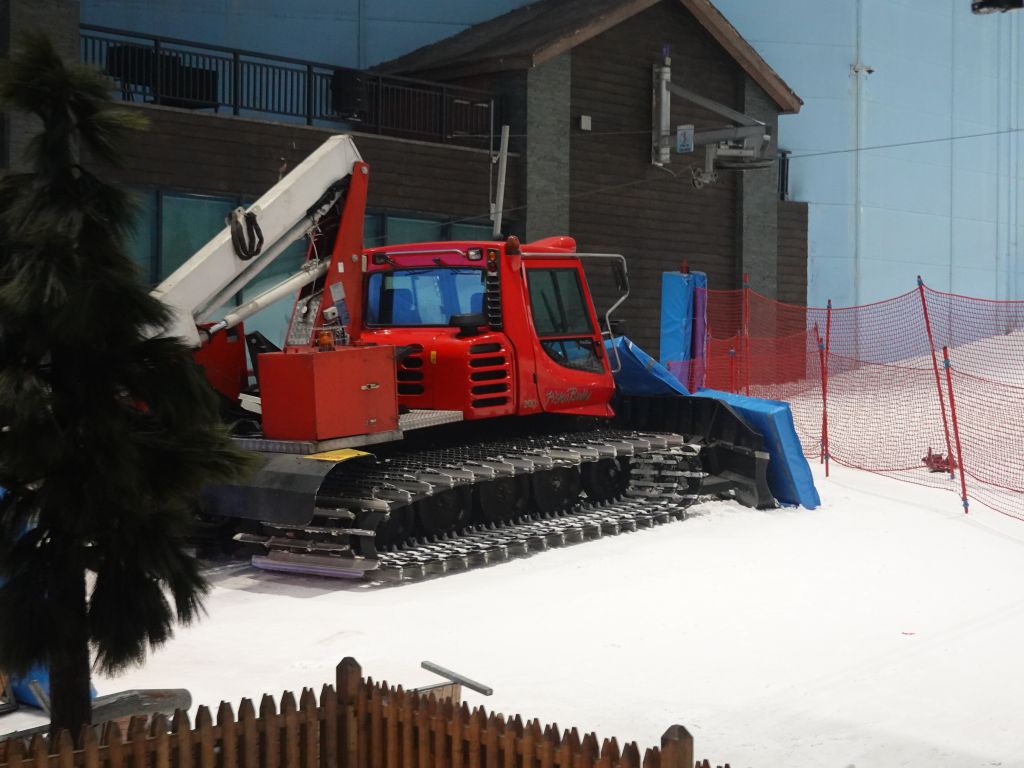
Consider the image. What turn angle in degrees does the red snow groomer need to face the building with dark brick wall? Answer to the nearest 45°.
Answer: approximately 45° to its left

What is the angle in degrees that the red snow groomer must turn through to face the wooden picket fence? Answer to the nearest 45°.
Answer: approximately 135° to its right

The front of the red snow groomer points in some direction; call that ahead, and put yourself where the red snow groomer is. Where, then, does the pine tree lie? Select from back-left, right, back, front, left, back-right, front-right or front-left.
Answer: back-right

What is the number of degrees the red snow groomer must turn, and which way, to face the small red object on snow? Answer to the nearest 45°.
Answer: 0° — it already faces it

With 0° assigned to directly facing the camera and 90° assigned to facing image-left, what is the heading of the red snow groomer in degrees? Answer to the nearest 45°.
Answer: approximately 225°

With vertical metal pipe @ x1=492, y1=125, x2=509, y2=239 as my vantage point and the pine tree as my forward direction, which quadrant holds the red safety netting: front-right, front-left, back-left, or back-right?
back-left

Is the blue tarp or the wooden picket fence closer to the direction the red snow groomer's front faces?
the blue tarp

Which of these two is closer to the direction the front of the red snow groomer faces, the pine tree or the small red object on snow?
the small red object on snow
